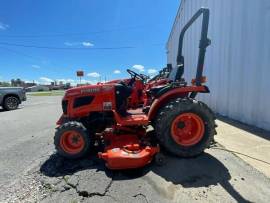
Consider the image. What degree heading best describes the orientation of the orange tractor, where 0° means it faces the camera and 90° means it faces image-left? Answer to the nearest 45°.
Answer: approximately 90°

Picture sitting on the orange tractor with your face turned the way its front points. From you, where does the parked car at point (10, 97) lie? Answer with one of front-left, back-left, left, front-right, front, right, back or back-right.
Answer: front-right
